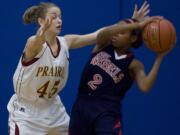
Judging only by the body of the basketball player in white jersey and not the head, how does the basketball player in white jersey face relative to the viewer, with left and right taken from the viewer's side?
facing the viewer and to the right of the viewer
